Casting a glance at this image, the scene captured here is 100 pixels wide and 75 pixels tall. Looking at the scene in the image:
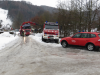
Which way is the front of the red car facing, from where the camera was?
facing away from the viewer and to the left of the viewer
